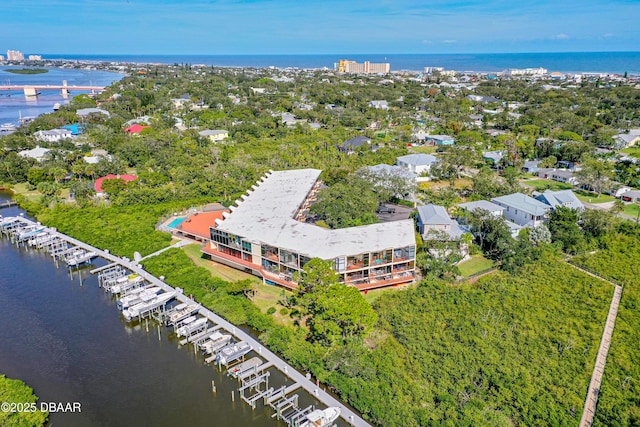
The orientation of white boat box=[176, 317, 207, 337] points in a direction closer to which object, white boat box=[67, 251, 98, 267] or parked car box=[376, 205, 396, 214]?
the parked car

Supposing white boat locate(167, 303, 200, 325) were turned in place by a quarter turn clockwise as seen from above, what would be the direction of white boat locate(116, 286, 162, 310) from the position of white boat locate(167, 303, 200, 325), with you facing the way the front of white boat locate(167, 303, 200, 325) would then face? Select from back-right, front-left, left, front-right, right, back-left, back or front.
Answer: back

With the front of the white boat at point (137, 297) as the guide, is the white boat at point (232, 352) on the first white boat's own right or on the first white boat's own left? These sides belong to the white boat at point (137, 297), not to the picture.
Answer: on the first white boat's own right

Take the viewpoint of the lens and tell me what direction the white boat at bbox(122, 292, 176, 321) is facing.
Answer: facing away from the viewer and to the right of the viewer

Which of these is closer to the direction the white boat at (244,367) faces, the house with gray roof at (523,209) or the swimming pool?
the house with gray roof

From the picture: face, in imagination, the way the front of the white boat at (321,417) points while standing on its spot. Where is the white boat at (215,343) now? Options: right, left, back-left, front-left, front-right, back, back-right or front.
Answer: left

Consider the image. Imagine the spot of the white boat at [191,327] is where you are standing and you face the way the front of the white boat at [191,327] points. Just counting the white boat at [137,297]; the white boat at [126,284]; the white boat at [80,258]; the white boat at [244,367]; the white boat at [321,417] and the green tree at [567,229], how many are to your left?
3

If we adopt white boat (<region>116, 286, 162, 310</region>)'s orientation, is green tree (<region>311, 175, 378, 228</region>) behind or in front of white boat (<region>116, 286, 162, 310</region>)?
in front

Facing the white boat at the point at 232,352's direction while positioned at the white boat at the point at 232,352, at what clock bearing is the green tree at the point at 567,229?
The green tree is roughly at 1 o'clock from the white boat.

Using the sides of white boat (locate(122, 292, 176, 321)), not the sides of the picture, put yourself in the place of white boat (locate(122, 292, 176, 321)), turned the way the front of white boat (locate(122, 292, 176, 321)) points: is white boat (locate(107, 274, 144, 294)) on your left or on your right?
on your left

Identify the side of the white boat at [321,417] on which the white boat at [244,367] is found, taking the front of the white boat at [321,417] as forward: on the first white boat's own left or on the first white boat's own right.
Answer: on the first white boat's own left

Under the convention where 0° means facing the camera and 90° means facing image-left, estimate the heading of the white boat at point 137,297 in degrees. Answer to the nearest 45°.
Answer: approximately 225°

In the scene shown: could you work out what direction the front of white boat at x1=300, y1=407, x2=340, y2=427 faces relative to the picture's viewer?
facing away from the viewer and to the right of the viewer

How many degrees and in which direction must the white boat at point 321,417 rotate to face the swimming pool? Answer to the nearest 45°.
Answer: approximately 90° to its left

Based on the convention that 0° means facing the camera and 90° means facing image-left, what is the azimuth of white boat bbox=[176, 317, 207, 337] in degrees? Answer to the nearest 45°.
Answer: approximately 225°
